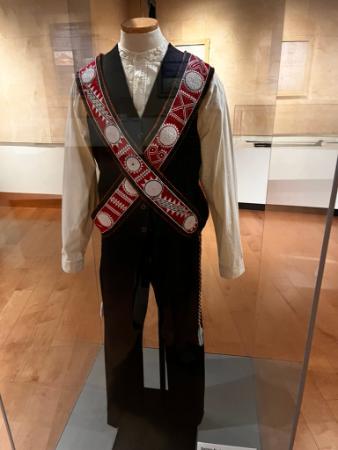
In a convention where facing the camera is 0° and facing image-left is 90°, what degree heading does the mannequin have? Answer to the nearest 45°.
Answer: approximately 0°
